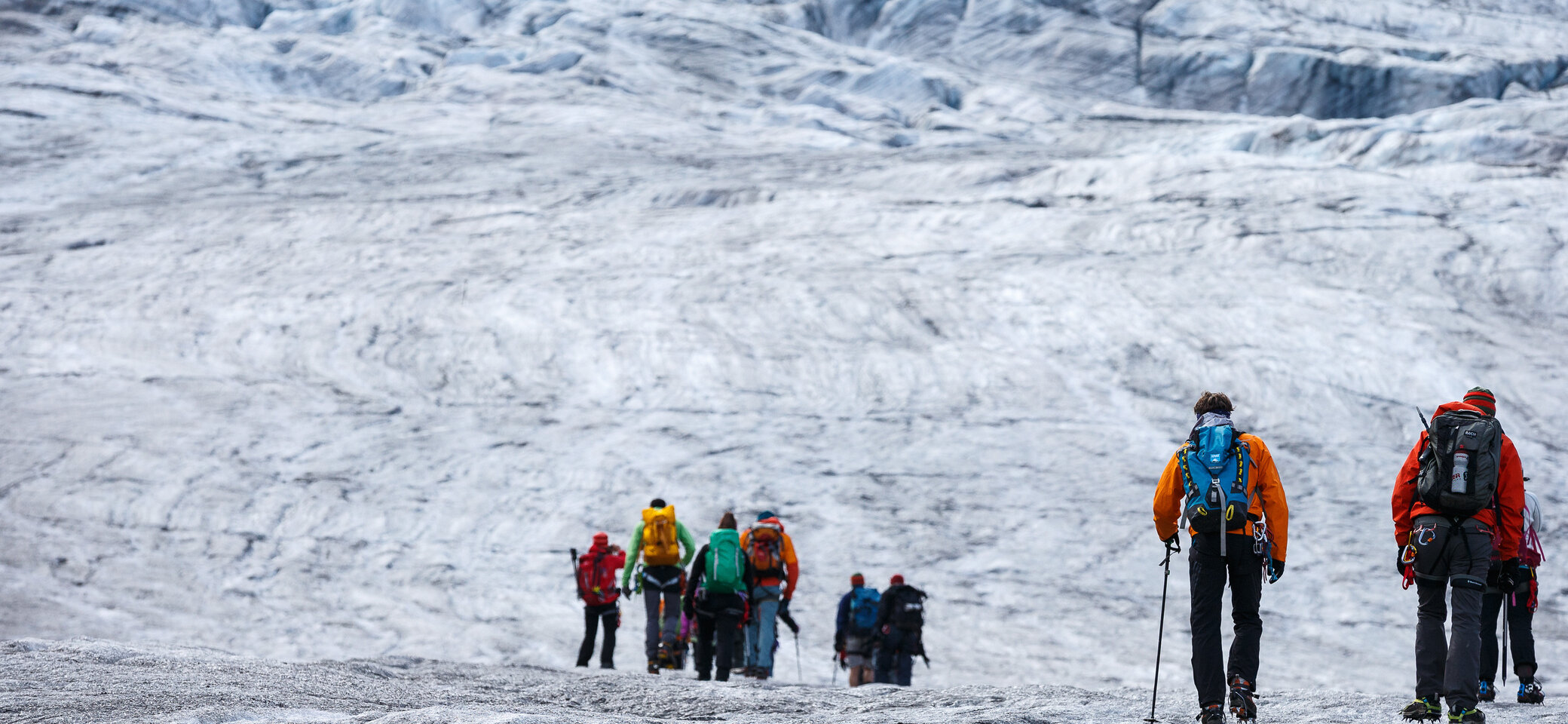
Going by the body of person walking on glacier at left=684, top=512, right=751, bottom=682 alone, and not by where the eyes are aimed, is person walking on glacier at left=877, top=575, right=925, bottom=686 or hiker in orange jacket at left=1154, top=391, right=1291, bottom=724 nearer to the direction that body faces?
the person walking on glacier

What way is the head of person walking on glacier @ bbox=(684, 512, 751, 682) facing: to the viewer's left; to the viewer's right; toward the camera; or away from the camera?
away from the camera

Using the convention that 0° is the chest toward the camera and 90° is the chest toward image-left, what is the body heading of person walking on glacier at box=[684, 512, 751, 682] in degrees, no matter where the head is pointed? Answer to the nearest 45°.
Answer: approximately 180°

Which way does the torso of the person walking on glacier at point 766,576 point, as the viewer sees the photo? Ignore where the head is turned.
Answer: away from the camera

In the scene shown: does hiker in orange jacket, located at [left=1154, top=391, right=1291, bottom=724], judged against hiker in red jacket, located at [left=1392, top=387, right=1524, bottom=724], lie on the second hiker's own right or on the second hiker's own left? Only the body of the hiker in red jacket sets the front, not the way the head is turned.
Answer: on the second hiker's own left

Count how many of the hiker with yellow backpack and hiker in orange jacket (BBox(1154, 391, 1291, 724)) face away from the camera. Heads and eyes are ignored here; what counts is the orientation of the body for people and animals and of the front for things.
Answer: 2

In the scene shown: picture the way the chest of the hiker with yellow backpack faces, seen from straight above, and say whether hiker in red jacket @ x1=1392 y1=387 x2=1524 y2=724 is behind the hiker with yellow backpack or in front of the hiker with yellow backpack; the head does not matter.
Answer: behind

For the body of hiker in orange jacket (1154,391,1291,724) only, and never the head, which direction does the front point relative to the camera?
away from the camera

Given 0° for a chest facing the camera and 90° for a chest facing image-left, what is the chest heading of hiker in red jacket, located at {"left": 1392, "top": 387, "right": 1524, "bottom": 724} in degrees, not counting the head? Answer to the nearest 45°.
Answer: approximately 180°

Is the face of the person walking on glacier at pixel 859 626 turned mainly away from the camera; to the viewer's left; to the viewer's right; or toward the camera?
away from the camera

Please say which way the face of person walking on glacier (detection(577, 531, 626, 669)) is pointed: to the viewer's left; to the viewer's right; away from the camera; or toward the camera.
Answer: away from the camera
